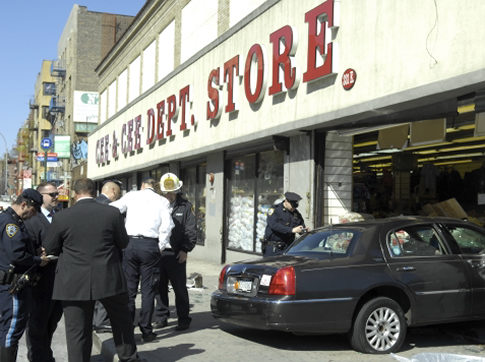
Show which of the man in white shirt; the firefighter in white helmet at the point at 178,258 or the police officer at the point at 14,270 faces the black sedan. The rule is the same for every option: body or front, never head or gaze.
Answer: the police officer at the point at 14,270

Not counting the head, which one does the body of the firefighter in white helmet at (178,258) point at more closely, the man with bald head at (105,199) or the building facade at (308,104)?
the man with bald head

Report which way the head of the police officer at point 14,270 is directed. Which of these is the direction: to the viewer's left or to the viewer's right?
to the viewer's right

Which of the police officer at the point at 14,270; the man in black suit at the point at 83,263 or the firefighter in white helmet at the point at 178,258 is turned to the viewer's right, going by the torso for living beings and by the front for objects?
the police officer at the point at 14,270

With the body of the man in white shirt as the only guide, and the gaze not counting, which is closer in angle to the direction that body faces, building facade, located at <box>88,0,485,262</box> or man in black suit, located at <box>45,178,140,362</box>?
the building facade

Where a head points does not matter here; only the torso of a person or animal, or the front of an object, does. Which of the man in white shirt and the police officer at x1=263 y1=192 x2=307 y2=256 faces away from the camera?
the man in white shirt

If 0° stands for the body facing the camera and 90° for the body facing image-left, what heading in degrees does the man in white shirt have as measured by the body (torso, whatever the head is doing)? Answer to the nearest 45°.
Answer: approximately 180°
